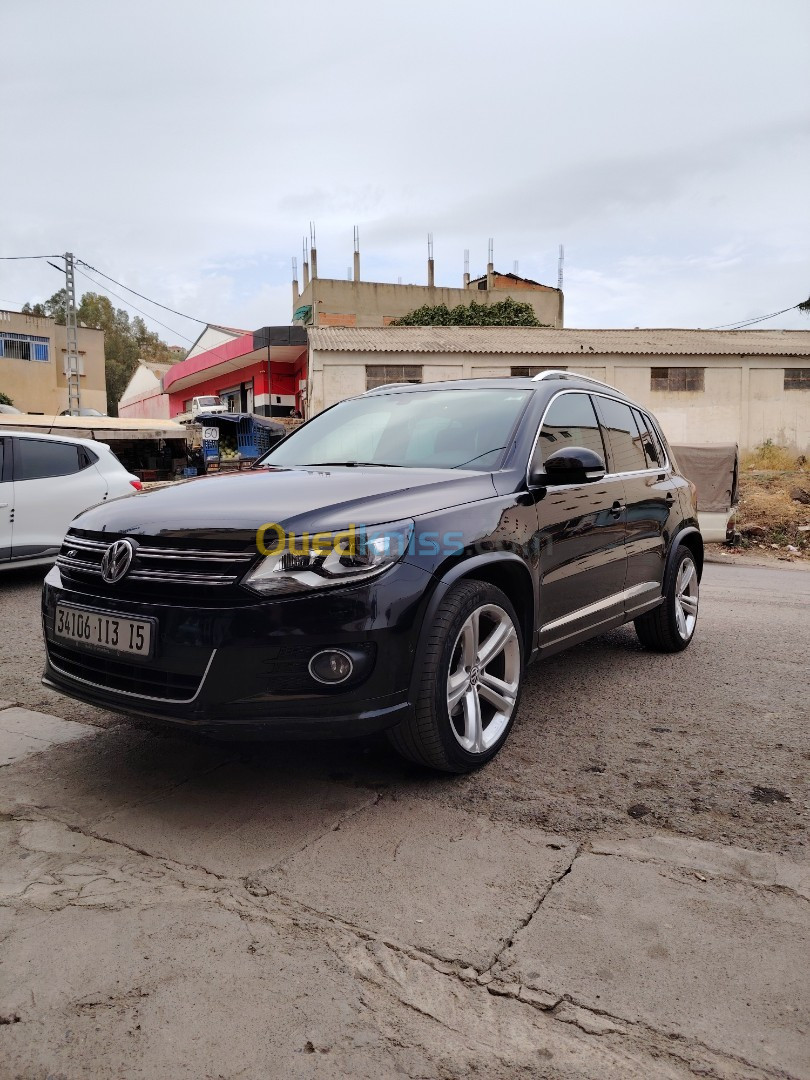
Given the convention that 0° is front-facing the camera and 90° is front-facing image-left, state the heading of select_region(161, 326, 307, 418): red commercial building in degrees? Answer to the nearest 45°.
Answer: approximately 45°

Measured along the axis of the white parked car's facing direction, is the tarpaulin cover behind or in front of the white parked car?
behind

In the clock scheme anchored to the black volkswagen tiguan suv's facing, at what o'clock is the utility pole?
The utility pole is roughly at 4 o'clock from the black volkswagen tiguan suv.

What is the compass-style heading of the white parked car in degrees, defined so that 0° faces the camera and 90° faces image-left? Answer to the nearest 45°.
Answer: approximately 90°

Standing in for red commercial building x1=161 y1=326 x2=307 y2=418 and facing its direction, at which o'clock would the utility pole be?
The utility pole is roughly at 2 o'clock from the red commercial building.

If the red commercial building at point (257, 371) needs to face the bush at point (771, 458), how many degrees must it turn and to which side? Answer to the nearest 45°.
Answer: approximately 90° to its left

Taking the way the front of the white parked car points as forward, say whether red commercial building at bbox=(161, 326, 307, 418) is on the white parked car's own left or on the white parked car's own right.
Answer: on the white parked car's own right

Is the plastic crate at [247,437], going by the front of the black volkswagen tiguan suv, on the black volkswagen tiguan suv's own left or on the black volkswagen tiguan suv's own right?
on the black volkswagen tiguan suv's own right

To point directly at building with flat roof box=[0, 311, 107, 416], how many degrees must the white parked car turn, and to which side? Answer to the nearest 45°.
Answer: approximately 90° to its right
